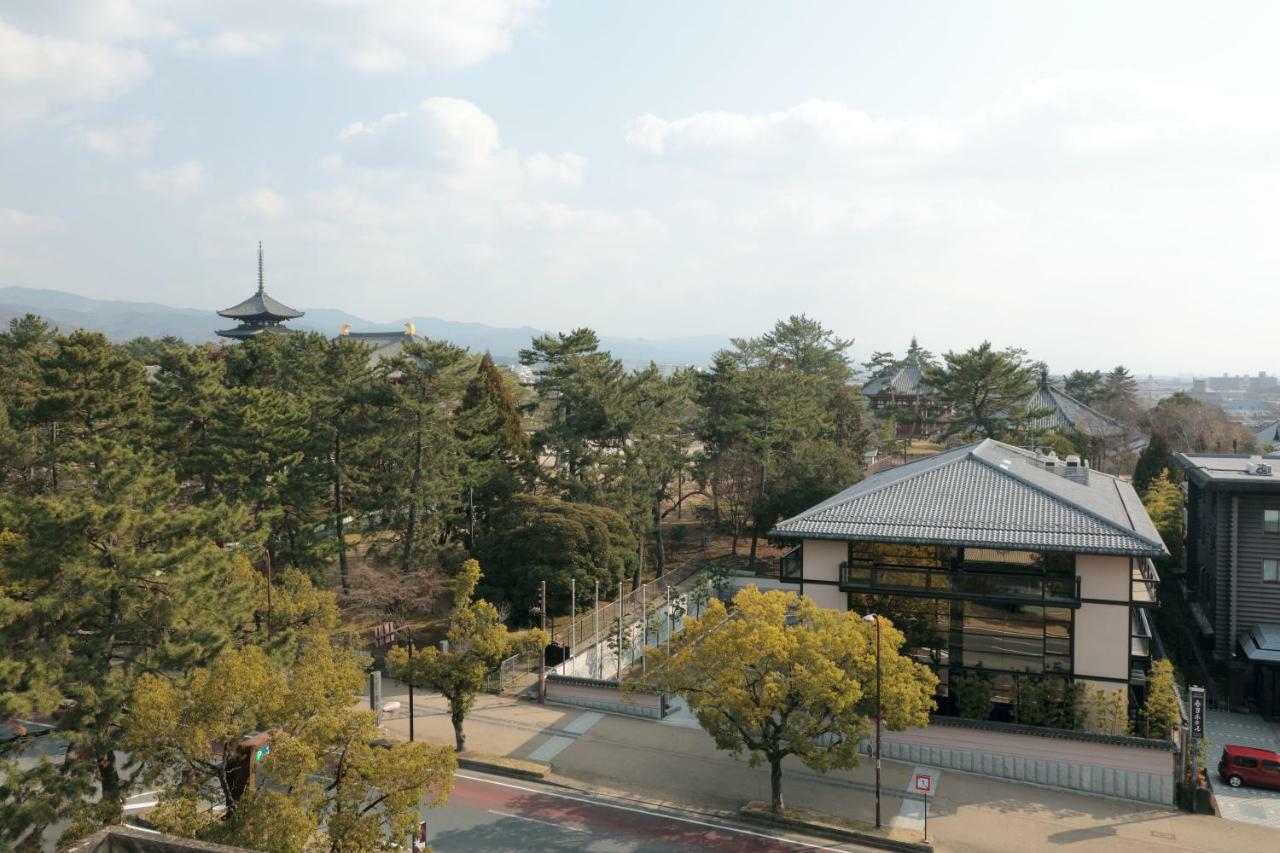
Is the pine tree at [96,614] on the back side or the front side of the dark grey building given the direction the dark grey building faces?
on the front side

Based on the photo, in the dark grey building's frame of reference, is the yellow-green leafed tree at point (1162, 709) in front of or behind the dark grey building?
in front

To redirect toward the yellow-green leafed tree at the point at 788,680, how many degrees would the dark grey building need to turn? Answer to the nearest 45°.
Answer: approximately 45° to its right

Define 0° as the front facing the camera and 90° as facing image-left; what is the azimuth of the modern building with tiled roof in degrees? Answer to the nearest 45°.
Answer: approximately 0°

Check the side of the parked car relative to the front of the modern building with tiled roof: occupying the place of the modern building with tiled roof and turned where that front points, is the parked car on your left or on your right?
on your left

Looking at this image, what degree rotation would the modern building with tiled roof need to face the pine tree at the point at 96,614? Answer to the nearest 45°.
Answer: approximately 45° to its right

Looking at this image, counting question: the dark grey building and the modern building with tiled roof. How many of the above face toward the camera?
2

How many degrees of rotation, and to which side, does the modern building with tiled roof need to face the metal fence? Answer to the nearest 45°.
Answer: approximately 135° to its right

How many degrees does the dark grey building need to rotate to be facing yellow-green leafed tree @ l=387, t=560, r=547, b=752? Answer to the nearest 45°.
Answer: approximately 45° to its right

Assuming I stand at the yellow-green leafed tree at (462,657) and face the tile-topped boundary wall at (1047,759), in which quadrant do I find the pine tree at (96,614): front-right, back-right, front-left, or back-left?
back-right
